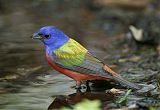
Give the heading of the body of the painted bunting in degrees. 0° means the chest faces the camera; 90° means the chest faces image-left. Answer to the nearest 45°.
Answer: approximately 90°
